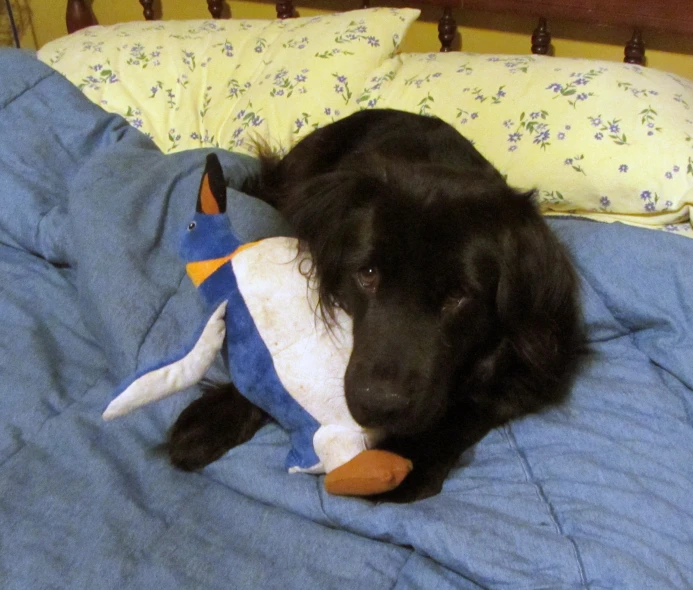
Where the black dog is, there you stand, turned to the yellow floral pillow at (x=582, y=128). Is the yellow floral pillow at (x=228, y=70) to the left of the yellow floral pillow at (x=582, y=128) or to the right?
left

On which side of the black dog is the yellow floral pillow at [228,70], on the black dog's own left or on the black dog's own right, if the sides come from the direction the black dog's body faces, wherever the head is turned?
on the black dog's own right

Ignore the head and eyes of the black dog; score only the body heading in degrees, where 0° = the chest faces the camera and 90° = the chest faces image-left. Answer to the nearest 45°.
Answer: approximately 45°

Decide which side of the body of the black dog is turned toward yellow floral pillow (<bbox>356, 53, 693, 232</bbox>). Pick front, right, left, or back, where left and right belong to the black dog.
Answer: back
